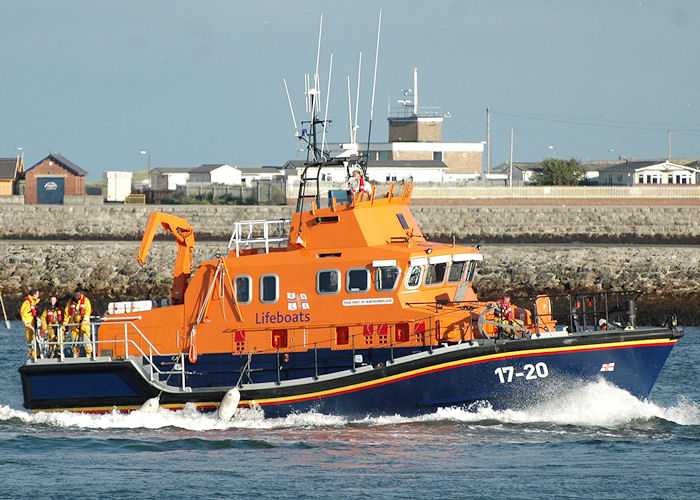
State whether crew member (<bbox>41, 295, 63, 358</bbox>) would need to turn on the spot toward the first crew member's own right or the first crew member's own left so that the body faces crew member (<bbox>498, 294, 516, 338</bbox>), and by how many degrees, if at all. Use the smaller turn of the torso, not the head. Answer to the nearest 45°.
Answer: approximately 45° to the first crew member's own left

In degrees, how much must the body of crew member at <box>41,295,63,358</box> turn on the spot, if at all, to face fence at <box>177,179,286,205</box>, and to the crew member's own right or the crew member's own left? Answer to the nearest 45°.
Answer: approximately 180°

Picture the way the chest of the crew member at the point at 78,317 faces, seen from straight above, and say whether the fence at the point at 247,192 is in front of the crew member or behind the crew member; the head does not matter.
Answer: behind

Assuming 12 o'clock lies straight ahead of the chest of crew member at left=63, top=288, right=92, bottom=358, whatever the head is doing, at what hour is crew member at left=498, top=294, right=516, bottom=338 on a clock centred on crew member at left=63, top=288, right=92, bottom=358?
crew member at left=498, top=294, right=516, bottom=338 is roughly at 10 o'clock from crew member at left=63, top=288, right=92, bottom=358.

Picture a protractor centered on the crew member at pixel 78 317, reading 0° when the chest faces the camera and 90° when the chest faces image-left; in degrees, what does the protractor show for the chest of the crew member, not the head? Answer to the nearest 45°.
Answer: approximately 0°

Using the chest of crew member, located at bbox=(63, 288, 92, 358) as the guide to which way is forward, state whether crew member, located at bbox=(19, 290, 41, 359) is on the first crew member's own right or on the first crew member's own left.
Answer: on the first crew member's own right
